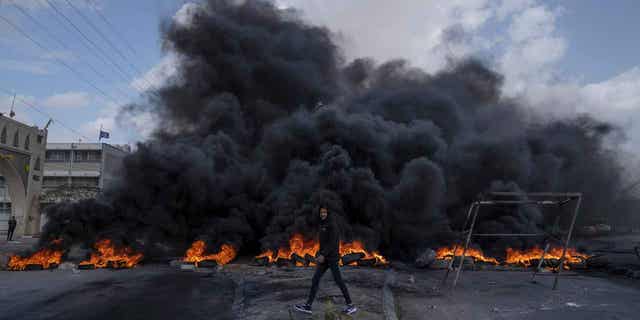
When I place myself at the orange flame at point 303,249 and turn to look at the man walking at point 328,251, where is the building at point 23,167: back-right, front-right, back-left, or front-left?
back-right

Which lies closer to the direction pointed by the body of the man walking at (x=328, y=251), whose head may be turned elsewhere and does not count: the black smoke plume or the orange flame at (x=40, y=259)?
the orange flame

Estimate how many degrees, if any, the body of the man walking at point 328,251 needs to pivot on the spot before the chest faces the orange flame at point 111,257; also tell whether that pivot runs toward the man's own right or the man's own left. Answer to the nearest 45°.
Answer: approximately 45° to the man's own right
